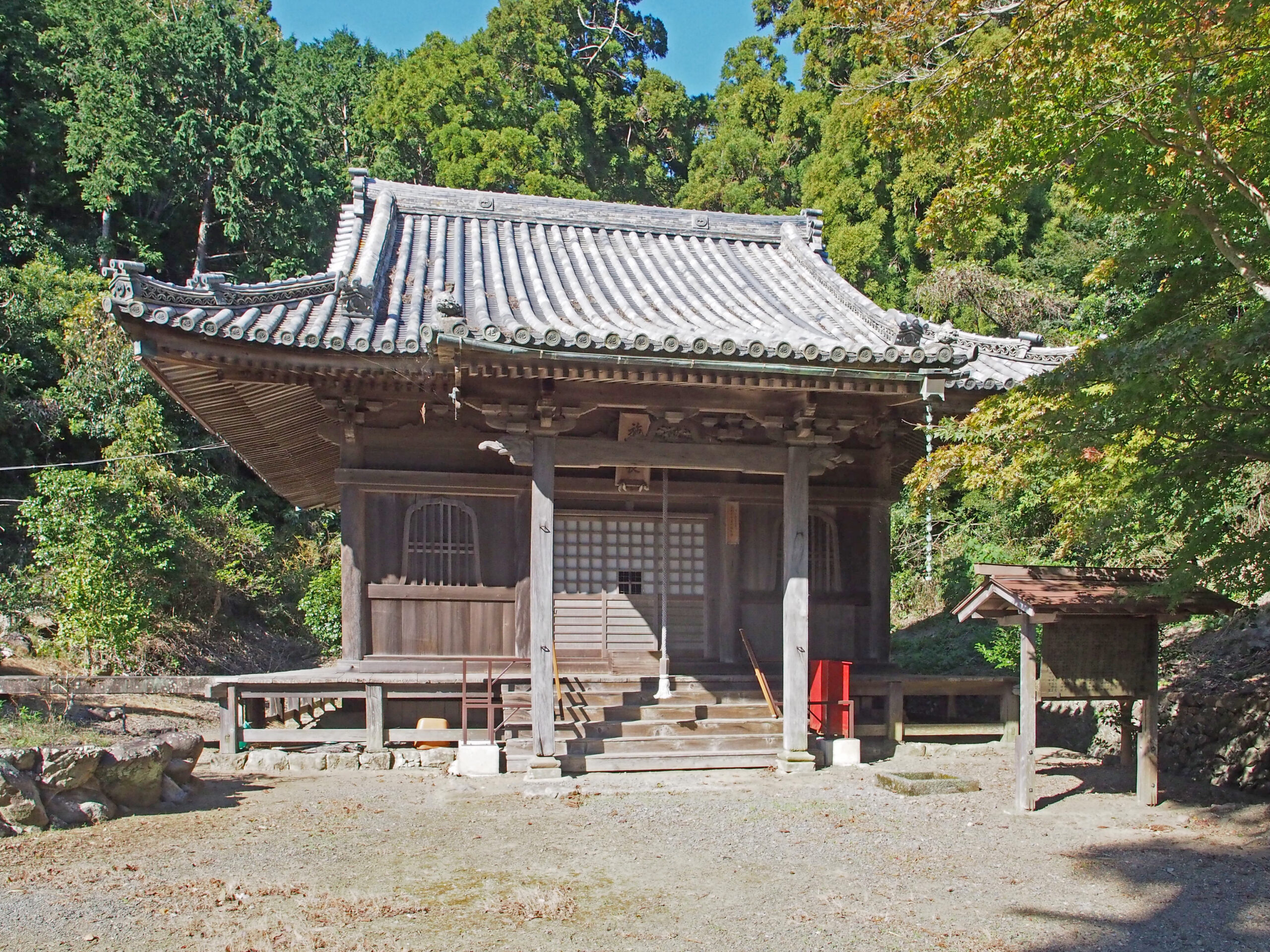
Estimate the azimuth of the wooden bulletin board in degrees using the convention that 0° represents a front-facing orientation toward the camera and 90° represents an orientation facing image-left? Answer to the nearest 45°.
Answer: approximately 0°

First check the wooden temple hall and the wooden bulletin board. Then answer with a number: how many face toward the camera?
2

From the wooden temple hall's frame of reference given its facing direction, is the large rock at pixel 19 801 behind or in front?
in front

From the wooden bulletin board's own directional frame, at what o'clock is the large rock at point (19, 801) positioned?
The large rock is roughly at 2 o'clock from the wooden bulletin board.

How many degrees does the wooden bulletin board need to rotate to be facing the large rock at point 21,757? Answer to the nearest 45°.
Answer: approximately 45° to its right

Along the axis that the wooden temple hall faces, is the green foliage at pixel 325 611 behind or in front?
behind

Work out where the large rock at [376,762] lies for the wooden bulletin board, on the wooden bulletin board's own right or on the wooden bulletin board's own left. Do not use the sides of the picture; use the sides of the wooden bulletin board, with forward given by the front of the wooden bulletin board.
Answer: on the wooden bulletin board's own right

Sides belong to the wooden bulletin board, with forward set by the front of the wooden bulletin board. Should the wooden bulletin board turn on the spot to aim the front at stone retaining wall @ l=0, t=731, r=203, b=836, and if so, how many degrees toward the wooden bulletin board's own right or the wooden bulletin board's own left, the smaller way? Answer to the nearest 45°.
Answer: approximately 45° to the wooden bulletin board's own right

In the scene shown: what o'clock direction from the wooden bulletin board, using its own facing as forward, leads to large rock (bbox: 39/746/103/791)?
The large rock is roughly at 2 o'clock from the wooden bulletin board.

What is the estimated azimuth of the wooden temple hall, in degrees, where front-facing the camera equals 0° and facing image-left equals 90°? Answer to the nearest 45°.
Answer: approximately 0°

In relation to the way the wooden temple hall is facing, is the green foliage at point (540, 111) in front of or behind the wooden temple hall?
behind
